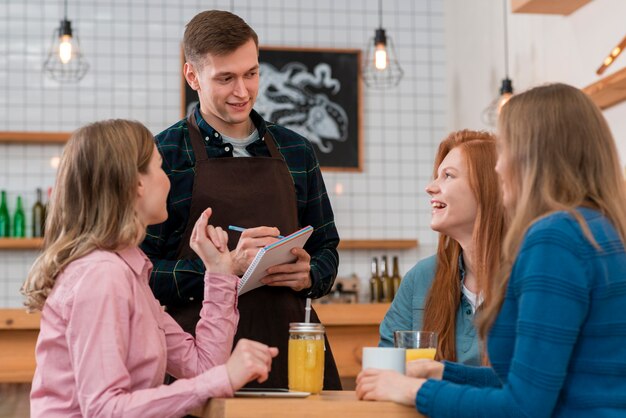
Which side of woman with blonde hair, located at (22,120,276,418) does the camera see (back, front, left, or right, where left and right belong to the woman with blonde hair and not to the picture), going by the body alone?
right

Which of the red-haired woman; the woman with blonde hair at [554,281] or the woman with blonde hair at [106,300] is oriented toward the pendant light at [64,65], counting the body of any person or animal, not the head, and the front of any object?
the woman with blonde hair at [554,281]

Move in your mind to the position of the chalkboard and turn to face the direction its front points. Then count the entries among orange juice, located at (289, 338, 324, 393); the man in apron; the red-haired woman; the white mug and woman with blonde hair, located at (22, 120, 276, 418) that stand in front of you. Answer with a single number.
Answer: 5

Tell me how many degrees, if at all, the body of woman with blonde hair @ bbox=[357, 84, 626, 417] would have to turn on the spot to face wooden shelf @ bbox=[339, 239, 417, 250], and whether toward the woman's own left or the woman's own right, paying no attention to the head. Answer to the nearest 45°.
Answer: approximately 45° to the woman's own right

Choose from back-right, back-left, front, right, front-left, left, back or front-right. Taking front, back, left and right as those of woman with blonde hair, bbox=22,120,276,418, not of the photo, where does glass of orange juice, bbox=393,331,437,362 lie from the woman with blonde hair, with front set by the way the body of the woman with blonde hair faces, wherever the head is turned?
front

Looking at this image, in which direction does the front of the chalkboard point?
toward the camera

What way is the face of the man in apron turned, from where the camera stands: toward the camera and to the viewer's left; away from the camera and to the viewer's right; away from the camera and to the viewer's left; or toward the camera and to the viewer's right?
toward the camera and to the viewer's right

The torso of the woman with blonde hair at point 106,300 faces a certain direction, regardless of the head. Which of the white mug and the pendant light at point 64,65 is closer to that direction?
the white mug

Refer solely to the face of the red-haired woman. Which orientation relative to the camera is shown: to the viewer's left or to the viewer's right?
to the viewer's left

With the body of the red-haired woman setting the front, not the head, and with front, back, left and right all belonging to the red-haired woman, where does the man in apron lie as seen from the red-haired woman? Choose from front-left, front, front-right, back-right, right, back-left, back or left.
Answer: right

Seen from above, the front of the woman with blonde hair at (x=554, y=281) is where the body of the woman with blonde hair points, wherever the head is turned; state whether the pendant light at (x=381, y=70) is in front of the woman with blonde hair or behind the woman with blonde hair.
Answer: in front

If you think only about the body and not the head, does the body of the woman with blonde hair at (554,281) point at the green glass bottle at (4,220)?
yes

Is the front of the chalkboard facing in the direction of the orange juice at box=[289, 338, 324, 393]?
yes

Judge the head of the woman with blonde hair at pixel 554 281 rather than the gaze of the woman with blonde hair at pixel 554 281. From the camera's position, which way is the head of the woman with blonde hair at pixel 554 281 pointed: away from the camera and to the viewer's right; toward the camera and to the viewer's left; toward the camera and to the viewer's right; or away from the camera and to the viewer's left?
away from the camera and to the viewer's left

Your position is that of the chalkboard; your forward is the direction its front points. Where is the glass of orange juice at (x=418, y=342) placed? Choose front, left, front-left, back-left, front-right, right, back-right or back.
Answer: front
